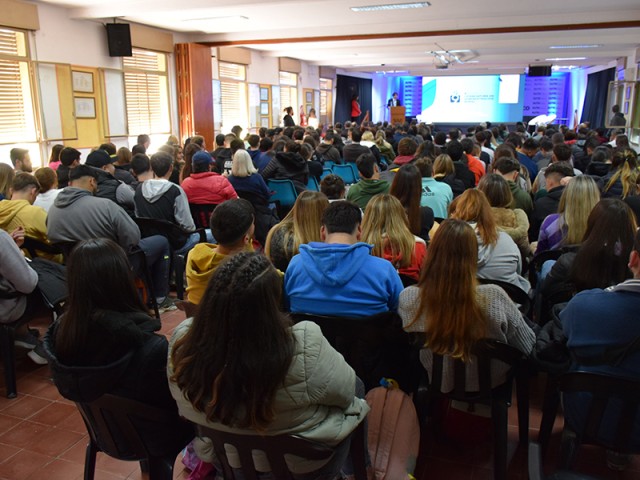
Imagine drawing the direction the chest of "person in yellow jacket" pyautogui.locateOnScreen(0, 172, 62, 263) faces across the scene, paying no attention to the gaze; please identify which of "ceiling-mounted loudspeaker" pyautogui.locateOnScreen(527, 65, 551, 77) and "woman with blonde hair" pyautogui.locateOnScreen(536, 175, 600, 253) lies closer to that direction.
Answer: the ceiling-mounted loudspeaker

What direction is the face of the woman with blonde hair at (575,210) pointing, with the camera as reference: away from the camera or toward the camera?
away from the camera

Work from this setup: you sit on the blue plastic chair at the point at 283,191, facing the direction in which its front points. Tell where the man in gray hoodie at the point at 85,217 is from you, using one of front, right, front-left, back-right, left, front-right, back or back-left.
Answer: back-left

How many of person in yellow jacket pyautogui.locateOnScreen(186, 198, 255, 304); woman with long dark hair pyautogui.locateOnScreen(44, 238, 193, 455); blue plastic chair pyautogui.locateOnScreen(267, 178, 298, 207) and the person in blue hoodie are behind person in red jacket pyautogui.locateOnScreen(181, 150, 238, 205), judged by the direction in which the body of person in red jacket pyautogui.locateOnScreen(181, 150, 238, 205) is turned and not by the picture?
3

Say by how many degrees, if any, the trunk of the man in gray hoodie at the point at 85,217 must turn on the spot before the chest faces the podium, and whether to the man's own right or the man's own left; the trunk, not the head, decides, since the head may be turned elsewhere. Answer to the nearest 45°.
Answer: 0° — they already face it

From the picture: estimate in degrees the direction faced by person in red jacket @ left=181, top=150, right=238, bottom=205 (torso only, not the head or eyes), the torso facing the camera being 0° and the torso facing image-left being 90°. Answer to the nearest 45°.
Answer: approximately 180°

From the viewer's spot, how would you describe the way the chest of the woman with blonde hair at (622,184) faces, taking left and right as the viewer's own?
facing away from the viewer

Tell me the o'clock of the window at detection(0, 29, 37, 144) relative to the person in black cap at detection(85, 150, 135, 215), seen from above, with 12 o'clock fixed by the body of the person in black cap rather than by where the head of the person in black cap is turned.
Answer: The window is roughly at 10 o'clock from the person in black cap.

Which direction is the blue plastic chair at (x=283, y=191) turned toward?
away from the camera

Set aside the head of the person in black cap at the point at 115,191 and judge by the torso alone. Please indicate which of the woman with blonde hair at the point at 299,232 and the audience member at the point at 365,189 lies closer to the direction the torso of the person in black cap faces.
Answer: the audience member

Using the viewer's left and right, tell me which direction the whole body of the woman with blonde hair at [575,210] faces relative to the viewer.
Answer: facing away from the viewer

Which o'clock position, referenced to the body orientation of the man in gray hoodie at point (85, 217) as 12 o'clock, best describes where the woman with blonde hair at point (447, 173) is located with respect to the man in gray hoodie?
The woman with blonde hair is roughly at 1 o'clock from the man in gray hoodie.

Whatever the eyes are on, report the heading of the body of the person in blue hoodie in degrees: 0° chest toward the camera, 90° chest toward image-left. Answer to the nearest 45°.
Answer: approximately 180°

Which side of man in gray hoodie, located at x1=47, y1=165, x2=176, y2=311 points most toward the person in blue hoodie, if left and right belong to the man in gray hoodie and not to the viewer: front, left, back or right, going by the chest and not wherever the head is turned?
right

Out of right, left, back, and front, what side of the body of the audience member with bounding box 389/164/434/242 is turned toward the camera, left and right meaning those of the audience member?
back

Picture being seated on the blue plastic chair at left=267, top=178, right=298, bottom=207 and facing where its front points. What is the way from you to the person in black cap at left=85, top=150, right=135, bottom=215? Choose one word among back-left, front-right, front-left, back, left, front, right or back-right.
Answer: back-left
